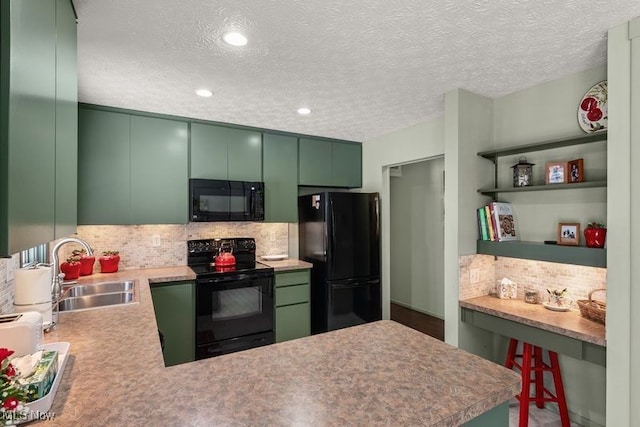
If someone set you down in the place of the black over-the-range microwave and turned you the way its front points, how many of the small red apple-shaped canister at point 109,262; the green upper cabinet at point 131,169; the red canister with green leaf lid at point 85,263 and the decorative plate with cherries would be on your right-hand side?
3

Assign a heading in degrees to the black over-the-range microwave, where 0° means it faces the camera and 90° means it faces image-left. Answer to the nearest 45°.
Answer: approximately 0°

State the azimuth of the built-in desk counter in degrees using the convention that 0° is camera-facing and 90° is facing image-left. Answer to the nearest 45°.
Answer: approximately 45°

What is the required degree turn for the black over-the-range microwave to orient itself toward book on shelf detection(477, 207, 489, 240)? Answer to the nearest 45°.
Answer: approximately 45° to its left

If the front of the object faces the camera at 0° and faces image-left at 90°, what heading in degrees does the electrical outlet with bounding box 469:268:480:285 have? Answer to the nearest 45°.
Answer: approximately 315°

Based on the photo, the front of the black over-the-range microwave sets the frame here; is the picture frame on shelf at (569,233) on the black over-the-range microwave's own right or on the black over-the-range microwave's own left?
on the black over-the-range microwave's own left
